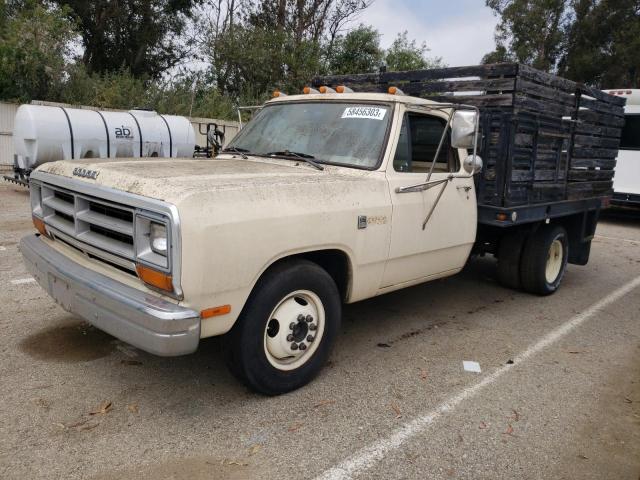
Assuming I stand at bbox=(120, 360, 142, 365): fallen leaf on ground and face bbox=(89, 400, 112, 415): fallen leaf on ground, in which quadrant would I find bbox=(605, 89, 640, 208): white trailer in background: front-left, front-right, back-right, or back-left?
back-left

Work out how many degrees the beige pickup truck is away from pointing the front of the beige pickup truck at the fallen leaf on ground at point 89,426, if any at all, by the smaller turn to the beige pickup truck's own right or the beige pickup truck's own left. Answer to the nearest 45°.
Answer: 0° — it already faces it

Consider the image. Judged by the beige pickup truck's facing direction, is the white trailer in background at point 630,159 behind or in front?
behind

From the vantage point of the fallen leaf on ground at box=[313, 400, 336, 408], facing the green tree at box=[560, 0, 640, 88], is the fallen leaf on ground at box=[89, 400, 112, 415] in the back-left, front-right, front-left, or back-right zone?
back-left

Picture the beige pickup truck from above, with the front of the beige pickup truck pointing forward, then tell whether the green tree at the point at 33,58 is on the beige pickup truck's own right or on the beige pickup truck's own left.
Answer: on the beige pickup truck's own right

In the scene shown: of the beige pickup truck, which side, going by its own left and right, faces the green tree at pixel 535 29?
back

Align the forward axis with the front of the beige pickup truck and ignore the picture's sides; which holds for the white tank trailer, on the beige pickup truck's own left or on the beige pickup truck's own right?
on the beige pickup truck's own right

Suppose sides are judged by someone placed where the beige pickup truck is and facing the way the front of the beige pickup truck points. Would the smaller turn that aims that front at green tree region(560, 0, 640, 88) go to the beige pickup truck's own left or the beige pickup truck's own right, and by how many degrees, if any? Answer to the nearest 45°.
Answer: approximately 180°

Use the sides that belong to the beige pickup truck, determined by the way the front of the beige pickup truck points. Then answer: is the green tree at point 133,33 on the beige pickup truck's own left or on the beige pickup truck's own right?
on the beige pickup truck's own right

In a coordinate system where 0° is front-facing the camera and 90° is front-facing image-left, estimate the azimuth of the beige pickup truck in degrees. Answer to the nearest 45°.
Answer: approximately 45°
